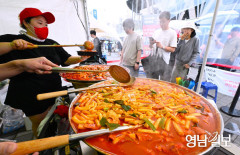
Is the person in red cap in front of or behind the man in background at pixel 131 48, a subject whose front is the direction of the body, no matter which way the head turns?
in front

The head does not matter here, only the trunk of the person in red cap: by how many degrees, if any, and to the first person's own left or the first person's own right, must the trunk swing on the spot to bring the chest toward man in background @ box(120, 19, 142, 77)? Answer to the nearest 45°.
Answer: approximately 45° to the first person's own left

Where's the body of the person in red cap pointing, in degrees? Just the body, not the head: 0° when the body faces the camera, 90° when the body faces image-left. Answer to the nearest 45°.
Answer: approximately 315°

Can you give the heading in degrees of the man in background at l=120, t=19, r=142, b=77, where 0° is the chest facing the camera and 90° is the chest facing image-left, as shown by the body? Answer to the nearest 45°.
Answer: approximately 45°

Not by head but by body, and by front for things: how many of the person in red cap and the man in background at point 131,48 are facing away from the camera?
0

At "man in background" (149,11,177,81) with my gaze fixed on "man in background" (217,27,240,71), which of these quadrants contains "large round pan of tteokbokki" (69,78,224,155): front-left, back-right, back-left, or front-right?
back-right

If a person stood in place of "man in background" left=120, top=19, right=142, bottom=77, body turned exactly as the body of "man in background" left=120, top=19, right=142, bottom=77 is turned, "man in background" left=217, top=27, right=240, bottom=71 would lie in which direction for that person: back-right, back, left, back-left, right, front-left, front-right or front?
back-left

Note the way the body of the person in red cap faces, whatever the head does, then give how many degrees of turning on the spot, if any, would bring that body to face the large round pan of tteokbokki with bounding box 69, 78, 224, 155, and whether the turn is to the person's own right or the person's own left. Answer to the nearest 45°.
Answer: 0° — they already face it

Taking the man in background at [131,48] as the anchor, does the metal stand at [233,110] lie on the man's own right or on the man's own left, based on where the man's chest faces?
on the man's own left

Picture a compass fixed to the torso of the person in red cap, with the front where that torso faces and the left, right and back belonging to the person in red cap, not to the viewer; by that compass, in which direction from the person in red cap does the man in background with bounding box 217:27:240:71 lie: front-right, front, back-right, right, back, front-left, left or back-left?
front-left

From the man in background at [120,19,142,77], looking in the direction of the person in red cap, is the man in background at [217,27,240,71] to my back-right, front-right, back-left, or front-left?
back-left
